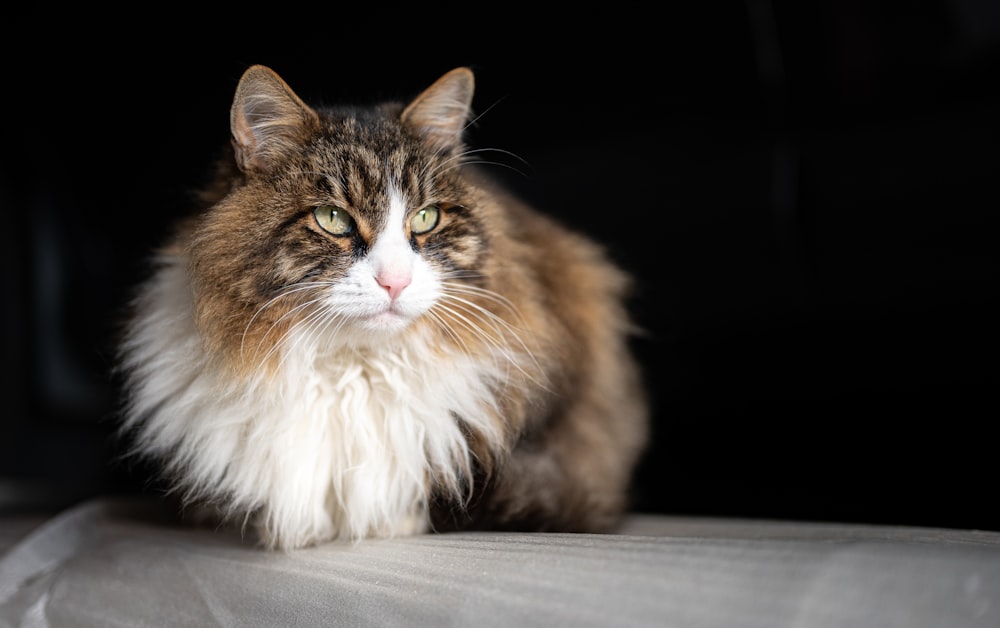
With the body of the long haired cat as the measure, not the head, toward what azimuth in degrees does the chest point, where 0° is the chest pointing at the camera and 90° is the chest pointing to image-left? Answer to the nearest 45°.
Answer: approximately 45°
